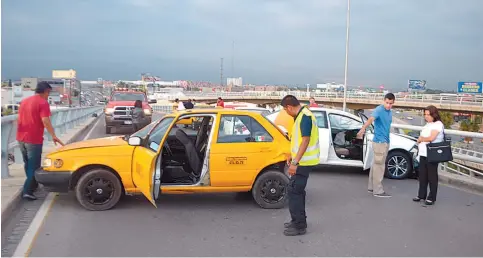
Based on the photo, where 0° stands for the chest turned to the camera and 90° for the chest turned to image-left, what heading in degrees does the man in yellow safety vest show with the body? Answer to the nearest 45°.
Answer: approximately 90°

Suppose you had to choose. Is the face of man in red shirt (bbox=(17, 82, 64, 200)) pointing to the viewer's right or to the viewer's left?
to the viewer's right

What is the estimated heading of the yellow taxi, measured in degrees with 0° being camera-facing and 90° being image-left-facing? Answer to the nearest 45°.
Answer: approximately 90°

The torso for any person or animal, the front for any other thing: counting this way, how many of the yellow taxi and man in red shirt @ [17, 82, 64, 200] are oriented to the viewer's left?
1

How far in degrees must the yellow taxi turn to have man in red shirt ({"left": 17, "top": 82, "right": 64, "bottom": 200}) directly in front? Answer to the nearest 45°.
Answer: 0° — it already faces them
